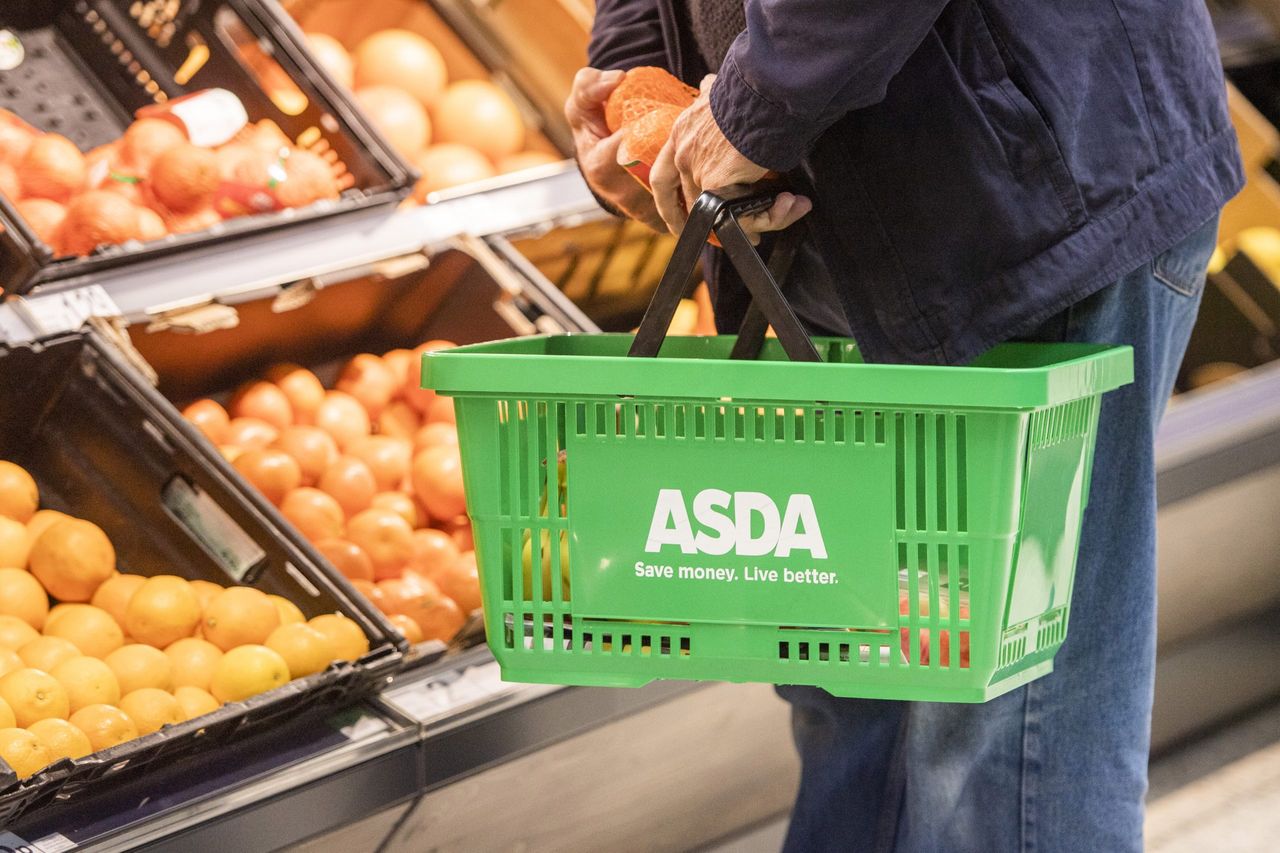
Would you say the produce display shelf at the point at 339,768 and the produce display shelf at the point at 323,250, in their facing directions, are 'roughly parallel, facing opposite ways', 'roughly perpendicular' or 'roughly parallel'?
roughly parallel

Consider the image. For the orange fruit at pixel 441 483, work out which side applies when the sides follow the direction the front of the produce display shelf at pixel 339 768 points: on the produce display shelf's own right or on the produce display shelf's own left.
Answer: on the produce display shelf's own left

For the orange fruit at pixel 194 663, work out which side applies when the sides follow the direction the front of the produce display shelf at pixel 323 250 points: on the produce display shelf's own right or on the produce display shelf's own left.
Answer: on the produce display shelf's own right

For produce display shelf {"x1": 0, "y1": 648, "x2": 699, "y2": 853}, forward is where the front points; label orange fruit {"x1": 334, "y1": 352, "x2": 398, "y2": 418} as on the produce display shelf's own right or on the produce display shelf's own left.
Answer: on the produce display shelf's own left

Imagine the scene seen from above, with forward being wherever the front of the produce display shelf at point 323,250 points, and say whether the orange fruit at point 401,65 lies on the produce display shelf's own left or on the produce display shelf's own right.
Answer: on the produce display shelf's own left

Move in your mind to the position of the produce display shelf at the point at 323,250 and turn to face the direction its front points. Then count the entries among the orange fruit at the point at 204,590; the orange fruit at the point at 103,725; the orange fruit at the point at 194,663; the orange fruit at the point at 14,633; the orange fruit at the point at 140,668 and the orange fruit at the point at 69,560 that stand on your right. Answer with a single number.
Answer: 6

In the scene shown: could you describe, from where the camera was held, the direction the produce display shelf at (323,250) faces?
facing the viewer and to the right of the viewer

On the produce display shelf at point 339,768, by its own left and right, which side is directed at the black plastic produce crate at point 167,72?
back

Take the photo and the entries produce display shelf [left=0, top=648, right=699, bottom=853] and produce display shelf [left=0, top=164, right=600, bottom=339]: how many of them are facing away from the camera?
0

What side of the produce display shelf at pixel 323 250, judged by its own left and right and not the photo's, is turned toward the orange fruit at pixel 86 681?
right

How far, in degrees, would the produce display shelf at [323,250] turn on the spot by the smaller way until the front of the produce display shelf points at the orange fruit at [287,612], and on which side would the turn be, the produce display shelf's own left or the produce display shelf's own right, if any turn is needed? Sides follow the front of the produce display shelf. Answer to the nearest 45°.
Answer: approximately 90° to the produce display shelf's own right
